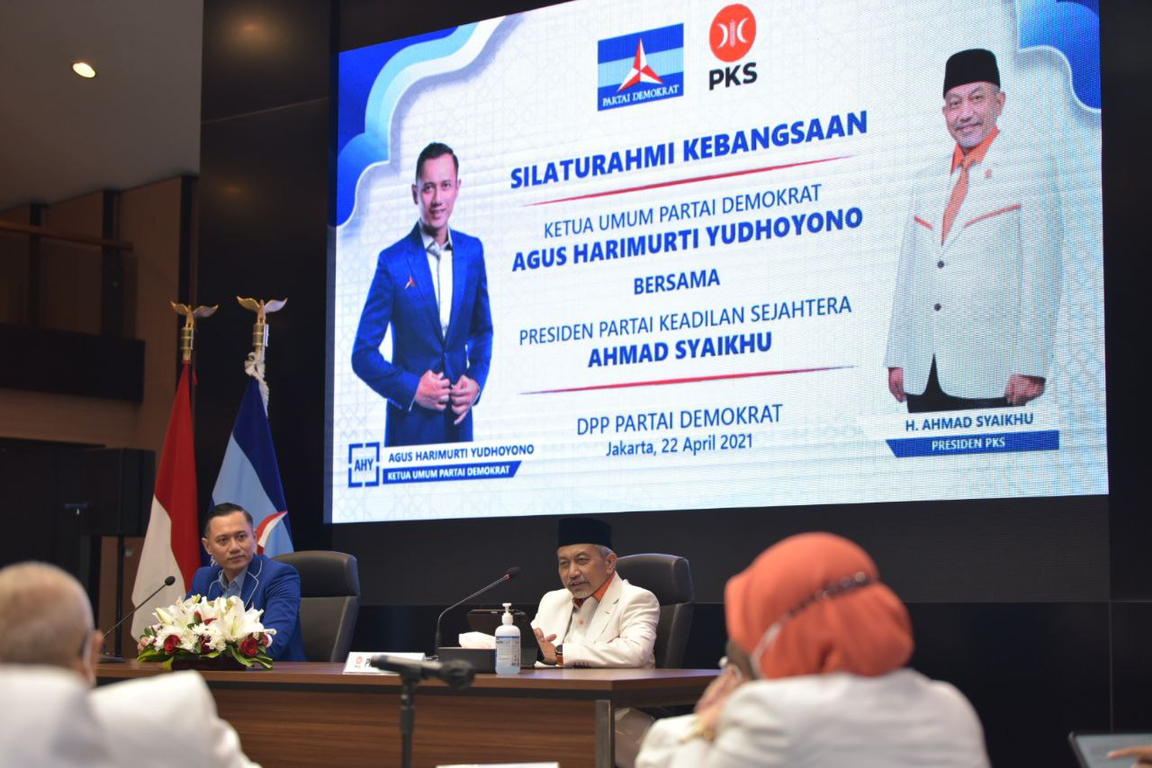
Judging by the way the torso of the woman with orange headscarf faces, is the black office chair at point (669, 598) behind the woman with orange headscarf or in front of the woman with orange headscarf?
in front

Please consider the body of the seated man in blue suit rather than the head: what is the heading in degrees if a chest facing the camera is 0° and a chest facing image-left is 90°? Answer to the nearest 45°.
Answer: approximately 45°

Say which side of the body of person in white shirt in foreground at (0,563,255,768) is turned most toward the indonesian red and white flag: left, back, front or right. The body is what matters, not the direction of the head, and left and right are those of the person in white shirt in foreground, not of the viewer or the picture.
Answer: front

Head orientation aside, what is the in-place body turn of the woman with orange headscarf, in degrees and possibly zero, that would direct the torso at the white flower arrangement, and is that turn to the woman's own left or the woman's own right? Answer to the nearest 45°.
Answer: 0° — they already face it

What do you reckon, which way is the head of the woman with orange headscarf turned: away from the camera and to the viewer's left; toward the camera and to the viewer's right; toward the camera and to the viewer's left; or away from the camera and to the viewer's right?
away from the camera and to the viewer's left

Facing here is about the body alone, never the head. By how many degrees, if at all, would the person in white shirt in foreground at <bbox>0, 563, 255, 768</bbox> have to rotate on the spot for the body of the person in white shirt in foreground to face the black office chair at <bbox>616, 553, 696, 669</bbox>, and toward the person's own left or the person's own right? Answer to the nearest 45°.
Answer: approximately 45° to the person's own right

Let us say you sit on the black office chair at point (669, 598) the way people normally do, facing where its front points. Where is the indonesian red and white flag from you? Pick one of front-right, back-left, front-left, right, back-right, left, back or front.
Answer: right

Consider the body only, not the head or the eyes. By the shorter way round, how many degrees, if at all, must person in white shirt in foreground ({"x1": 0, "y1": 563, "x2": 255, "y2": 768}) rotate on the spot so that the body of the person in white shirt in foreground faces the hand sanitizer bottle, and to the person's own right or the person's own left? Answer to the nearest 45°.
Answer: approximately 45° to the person's own right

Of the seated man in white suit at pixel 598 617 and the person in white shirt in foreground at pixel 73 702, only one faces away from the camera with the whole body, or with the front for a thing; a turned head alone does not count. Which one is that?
the person in white shirt in foreground

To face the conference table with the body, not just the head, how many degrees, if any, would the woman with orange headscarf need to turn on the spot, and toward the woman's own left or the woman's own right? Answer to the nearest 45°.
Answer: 0° — they already face it

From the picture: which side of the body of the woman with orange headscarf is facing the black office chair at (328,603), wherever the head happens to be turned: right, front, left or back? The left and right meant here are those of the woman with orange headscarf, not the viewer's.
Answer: front

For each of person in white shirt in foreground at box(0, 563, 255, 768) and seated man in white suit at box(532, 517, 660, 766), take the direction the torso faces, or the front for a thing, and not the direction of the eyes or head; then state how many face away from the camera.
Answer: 1

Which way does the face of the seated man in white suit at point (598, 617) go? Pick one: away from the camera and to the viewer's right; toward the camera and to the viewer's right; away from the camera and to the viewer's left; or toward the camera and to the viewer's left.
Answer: toward the camera and to the viewer's left

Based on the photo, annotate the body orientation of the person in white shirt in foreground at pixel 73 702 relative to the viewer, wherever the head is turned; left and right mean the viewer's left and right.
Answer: facing away from the viewer

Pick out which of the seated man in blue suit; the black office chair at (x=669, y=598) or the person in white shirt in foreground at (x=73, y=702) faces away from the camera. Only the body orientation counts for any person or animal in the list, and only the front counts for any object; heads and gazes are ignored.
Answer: the person in white shirt in foreground

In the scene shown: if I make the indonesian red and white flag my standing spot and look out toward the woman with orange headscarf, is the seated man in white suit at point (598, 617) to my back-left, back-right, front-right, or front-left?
front-left
